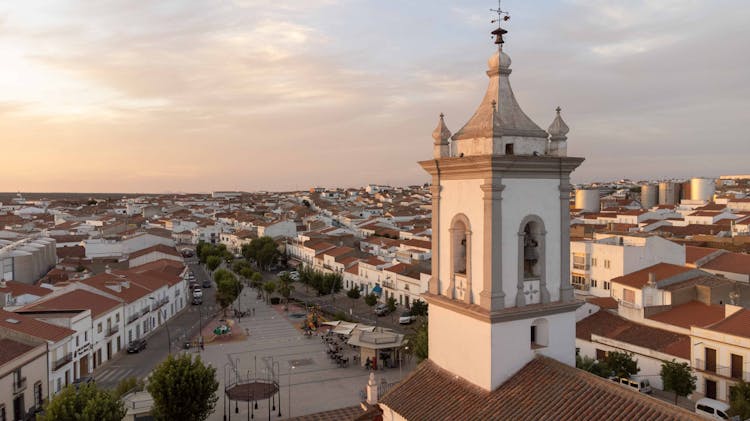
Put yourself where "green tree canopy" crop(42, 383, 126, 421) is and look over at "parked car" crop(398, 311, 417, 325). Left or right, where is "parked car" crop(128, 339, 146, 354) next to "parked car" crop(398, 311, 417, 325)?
left

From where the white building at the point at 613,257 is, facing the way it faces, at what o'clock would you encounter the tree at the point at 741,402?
The tree is roughly at 10 o'clock from the white building.

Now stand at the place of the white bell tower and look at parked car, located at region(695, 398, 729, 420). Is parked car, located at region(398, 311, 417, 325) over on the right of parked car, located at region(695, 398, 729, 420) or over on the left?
left

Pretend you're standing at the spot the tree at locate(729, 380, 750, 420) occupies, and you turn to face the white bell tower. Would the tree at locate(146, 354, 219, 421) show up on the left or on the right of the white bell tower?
right

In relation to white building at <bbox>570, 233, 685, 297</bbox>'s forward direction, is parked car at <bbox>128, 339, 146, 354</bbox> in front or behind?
in front

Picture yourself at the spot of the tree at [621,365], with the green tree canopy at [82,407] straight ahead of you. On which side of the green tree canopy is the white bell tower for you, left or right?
left

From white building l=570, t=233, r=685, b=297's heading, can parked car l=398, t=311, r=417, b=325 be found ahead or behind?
ahead

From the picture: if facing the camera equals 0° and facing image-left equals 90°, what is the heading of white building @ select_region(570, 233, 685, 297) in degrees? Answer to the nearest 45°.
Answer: approximately 45°

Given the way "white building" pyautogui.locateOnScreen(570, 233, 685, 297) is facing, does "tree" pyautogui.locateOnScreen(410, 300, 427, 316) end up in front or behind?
in front

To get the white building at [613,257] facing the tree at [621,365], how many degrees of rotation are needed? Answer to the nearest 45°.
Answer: approximately 45° to its left

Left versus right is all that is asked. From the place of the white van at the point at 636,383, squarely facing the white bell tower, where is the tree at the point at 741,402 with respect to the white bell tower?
left
